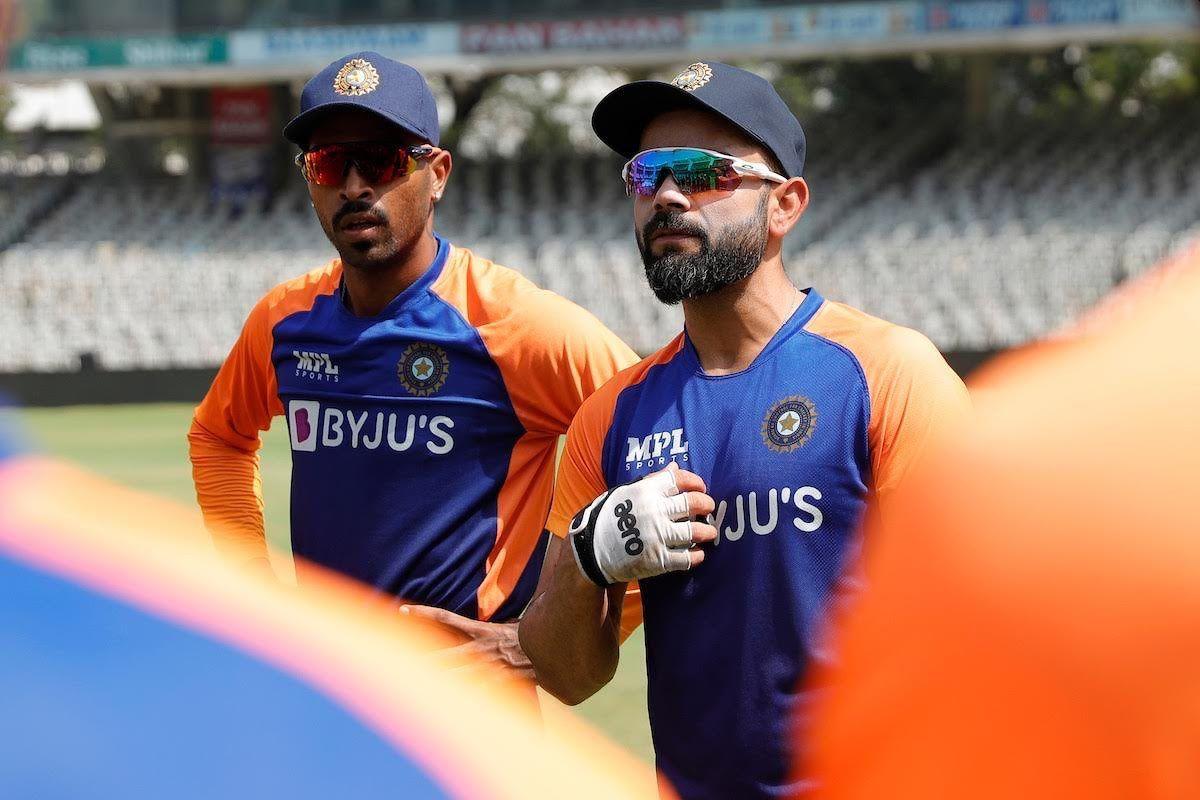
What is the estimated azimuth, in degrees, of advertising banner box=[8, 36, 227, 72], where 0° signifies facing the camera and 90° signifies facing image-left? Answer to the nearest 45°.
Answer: approximately 0°

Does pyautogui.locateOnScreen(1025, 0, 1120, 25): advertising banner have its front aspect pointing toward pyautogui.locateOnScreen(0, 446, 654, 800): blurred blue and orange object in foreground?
yes

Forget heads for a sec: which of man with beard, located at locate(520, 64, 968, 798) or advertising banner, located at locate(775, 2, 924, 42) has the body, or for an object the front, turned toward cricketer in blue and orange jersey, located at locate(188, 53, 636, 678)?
the advertising banner

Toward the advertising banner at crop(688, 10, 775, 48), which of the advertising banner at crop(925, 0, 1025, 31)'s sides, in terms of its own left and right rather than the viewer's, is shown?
right

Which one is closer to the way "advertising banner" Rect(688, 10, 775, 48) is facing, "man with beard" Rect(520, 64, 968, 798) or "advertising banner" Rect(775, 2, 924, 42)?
the man with beard

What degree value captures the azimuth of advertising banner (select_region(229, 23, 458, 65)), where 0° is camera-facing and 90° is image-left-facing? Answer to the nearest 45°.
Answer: approximately 0°

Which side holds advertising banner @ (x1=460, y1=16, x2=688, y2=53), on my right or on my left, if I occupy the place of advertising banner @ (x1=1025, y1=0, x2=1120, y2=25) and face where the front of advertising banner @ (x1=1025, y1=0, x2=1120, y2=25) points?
on my right

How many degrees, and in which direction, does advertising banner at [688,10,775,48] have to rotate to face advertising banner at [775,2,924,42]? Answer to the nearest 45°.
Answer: approximately 90° to its left

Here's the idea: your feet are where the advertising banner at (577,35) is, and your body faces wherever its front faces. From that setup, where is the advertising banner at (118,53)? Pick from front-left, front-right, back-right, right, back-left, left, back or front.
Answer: right

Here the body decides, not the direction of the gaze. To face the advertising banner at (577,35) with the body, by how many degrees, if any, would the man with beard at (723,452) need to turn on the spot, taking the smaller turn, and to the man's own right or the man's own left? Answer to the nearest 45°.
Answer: approximately 135° to the man's own right

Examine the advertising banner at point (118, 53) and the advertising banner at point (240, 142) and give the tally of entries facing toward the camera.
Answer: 2

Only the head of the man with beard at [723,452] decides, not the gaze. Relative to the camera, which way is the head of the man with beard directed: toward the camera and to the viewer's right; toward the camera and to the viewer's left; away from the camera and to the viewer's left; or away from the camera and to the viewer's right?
toward the camera and to the viewer's left

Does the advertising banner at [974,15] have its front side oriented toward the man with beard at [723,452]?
yes

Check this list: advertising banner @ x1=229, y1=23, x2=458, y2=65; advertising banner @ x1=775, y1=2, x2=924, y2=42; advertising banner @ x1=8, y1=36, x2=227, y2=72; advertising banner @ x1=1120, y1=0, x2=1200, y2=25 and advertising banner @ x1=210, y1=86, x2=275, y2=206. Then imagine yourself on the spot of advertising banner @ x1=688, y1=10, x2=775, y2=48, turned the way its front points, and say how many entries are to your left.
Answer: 2
